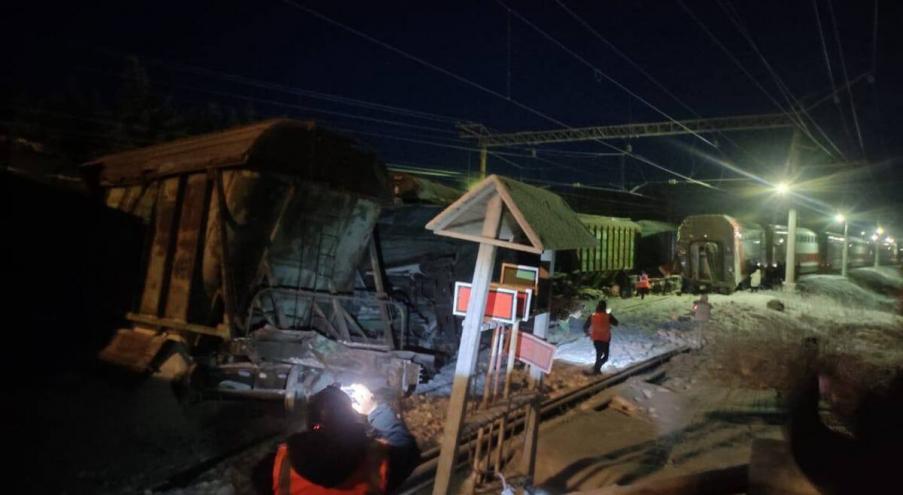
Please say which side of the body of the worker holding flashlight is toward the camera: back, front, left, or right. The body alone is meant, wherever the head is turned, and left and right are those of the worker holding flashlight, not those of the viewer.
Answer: back

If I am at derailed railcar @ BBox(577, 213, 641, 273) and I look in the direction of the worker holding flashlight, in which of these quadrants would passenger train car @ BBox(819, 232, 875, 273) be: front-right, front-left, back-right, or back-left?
back-left

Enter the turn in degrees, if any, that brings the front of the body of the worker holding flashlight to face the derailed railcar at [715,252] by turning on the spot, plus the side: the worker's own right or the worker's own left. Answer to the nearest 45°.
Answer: approximately 45° to the worker's own right

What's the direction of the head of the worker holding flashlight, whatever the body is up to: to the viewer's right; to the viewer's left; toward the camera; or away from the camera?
away from the camera

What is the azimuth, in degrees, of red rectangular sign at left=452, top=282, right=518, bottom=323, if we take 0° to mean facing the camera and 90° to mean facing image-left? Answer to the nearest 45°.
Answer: approximately 0°

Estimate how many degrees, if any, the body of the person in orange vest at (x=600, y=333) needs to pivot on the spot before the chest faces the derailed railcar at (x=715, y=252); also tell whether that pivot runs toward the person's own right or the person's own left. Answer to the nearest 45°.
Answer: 0° — they already face it

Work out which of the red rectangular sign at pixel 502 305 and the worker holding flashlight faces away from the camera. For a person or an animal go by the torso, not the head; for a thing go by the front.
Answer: the worker holding flashlight

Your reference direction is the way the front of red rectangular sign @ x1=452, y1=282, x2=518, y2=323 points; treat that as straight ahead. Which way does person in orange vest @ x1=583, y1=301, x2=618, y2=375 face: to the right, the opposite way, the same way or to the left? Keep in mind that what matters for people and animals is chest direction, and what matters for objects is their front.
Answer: the opposite way

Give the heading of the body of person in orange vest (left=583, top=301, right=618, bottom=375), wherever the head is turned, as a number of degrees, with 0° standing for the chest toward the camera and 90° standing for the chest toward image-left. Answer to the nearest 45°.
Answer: approximately 180°

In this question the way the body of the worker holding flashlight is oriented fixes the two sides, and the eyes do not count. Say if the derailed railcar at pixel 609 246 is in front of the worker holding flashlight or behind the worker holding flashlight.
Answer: in front

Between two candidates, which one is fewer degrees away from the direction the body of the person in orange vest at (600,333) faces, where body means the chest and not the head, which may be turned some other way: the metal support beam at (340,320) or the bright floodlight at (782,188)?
the bright floodlight

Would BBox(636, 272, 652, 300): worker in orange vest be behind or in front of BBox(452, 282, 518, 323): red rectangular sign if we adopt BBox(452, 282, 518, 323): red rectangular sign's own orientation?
behind
